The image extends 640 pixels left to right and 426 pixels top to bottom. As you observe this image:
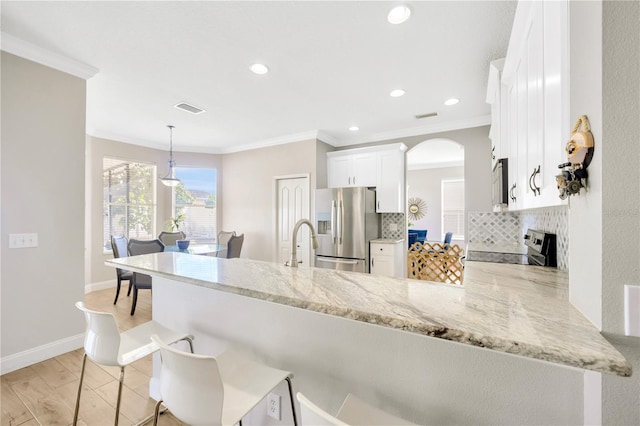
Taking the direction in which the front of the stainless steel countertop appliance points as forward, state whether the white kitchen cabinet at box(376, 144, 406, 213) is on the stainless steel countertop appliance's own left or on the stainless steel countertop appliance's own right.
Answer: on the stainless steel countertop appliance's own right

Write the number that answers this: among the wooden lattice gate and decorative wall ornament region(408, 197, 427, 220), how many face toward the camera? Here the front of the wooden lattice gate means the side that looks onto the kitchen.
2

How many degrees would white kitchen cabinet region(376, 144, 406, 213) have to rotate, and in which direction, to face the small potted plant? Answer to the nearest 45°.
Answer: approximately 90° to its right

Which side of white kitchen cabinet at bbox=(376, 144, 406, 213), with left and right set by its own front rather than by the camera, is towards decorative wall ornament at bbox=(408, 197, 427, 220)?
back

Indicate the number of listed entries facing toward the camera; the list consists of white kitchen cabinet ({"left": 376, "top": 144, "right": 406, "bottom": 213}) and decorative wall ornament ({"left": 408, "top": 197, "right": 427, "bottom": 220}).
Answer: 2

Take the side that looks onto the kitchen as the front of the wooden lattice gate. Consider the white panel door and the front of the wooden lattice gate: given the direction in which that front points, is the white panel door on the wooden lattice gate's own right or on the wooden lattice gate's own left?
on the wooden lattice gate's own right

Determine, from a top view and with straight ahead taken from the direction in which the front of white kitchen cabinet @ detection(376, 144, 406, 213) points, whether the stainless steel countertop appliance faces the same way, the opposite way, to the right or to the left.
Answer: to the right

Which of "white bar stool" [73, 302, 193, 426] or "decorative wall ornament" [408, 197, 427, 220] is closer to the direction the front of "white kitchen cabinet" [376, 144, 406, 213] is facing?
the white bar stool

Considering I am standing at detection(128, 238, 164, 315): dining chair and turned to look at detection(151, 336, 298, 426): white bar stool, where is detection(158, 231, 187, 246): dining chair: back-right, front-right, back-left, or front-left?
back-left

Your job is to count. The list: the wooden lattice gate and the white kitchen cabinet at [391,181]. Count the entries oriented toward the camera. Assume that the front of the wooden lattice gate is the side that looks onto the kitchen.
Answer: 2
